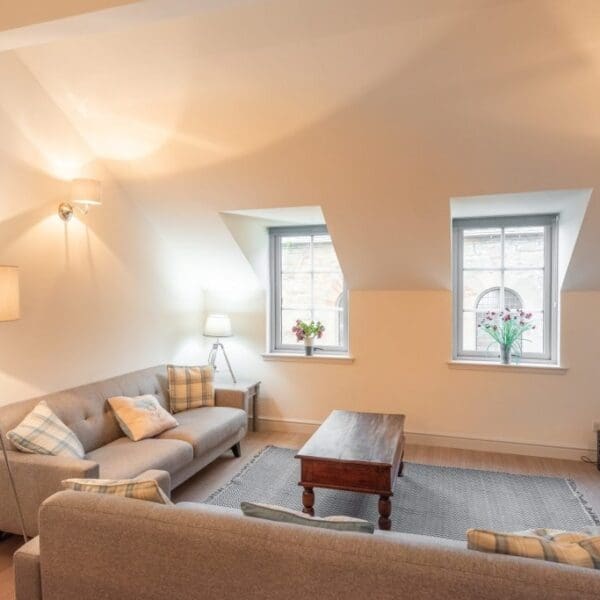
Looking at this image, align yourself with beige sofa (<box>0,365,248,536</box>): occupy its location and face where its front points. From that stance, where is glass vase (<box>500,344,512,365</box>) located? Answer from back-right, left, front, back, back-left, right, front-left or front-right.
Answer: front-left

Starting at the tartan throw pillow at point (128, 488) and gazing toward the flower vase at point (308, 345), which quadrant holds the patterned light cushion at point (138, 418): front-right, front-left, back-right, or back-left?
front-left

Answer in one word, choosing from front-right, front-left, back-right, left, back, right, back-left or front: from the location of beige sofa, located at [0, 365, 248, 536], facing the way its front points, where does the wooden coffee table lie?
front

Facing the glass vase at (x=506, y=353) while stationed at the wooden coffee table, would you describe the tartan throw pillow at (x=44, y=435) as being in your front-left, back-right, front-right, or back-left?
back-left

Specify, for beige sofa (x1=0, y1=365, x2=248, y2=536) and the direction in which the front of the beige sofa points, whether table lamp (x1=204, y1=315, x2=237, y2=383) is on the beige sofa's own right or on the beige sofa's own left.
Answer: on the beige sofa's own left

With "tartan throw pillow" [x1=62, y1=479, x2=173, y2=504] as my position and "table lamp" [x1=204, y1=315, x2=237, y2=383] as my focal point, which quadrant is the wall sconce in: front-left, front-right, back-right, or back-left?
front-left

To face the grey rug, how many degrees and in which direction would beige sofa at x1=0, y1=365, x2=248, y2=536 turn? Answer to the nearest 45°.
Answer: approximately 45° to its left

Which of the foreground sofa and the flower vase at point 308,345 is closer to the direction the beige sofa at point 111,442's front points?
the foreground sofa

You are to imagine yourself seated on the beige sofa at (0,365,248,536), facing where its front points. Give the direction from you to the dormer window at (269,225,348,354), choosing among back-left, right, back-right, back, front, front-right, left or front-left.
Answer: left

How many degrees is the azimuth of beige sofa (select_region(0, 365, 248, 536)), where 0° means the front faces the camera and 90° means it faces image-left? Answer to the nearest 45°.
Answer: approximately 315°

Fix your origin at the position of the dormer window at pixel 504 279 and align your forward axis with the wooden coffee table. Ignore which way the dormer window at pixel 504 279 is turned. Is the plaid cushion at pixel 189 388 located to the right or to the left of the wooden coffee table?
right

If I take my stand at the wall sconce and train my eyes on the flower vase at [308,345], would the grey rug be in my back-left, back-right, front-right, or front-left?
front-right

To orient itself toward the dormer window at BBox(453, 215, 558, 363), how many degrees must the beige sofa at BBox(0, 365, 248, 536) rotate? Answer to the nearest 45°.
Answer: approximately 45° to its left

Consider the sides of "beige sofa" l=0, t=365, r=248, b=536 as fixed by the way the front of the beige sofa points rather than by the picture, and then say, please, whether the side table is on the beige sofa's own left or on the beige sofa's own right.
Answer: on the beige sofa's own left
